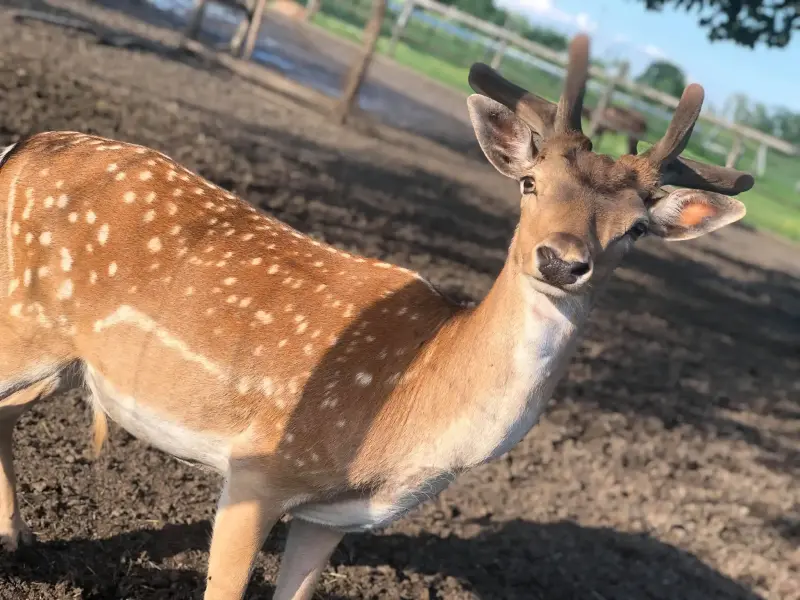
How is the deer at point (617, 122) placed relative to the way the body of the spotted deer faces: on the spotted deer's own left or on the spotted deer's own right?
on the spotted deer's own left

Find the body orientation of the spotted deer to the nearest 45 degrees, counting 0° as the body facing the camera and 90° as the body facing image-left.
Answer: approximately 315°

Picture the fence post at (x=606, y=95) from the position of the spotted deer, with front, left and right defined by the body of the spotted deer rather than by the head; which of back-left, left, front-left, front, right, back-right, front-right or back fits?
back-left

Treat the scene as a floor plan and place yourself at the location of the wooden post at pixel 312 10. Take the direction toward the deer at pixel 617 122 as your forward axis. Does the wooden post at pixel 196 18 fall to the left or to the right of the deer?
right

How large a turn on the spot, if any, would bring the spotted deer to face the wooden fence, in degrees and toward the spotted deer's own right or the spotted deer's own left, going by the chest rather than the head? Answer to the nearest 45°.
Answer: approximately 135° to the spotted deer's own left
